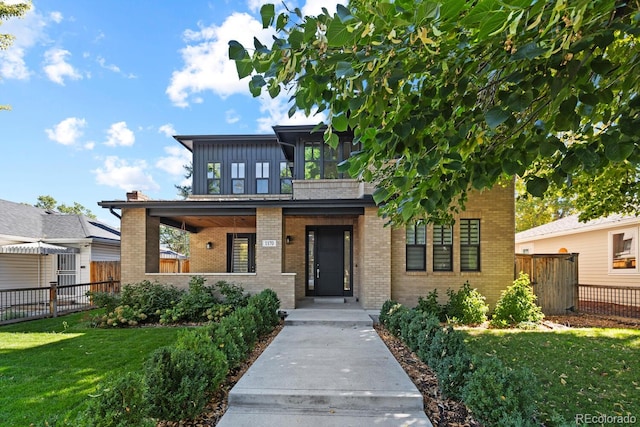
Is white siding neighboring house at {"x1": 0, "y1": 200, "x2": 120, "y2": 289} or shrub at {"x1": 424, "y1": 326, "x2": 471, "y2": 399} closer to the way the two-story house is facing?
the shrub

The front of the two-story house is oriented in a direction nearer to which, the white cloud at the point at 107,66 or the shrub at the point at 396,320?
the shrub

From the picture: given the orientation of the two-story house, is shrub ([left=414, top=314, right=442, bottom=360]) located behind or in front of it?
in front

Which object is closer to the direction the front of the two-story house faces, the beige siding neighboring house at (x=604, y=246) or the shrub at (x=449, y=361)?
the shrub

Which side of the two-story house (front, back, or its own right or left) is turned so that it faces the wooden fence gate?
left

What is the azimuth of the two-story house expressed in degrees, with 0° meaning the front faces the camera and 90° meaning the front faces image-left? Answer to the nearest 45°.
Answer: approximately 0°

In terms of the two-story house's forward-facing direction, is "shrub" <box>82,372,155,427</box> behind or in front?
in front
